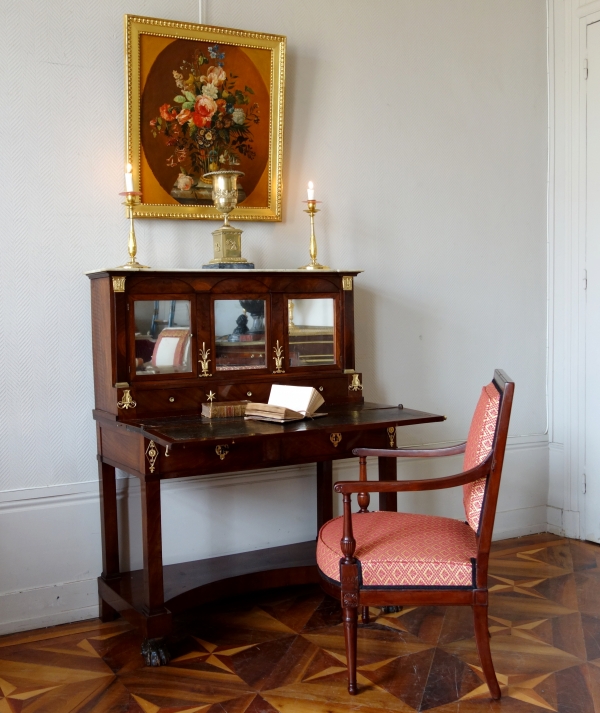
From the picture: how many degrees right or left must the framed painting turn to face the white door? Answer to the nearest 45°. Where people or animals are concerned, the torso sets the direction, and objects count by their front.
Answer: approximately 45° to its left

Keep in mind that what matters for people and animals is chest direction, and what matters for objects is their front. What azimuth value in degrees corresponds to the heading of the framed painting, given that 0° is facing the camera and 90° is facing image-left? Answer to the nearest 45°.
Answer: approximately 315°

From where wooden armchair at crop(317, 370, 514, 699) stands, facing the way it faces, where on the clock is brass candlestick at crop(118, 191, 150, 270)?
The brass candlestick is roughly at 1 o'clock from the wooden armchair.

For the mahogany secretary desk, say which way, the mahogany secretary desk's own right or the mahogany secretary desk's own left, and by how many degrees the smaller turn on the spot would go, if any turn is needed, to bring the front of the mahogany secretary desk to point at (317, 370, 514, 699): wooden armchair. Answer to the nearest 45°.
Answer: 0° — it already faces it

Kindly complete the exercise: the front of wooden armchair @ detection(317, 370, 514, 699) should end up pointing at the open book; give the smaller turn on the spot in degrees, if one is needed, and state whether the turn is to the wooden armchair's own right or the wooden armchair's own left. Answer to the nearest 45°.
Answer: approximately 45° to the wooden armchair's own right

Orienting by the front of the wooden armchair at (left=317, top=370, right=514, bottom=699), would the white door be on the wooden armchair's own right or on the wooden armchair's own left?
on the wooden armchair's own right

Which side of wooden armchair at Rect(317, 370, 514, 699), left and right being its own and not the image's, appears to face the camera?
left

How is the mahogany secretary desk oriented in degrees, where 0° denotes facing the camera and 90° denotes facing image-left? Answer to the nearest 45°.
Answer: approximately 315°

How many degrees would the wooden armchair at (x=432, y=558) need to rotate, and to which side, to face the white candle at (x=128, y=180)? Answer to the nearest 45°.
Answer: approximately 45° to its right
